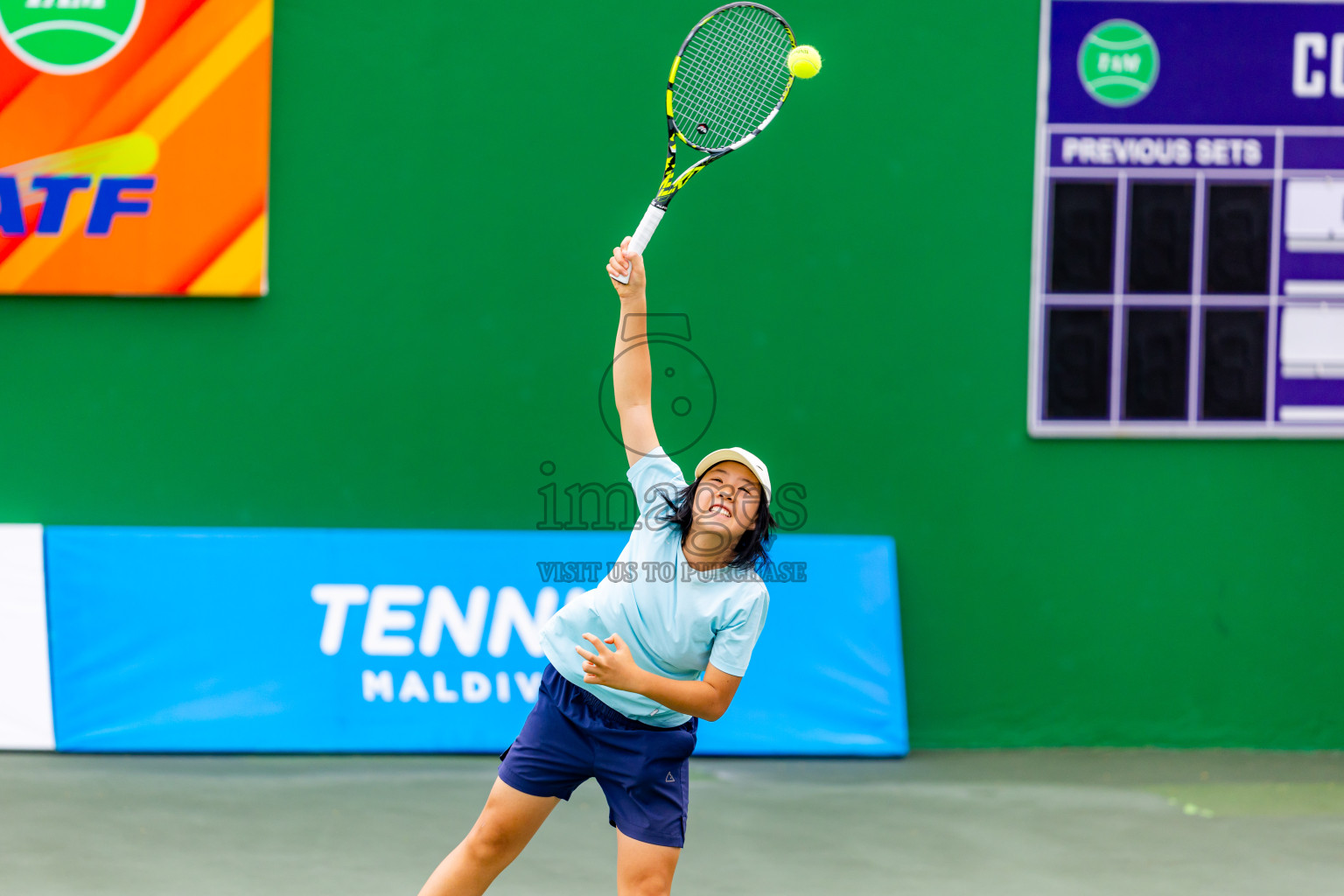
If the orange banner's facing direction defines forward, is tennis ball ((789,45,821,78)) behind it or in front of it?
in front

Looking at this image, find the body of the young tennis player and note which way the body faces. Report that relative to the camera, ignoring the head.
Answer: toward the camera

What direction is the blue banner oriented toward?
toward the camera

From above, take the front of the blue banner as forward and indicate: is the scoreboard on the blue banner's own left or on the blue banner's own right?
on the blue banner's own left

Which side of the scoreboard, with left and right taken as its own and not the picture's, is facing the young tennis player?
front

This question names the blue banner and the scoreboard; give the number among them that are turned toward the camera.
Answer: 2

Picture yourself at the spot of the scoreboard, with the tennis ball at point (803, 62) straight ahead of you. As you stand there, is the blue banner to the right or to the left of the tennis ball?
right

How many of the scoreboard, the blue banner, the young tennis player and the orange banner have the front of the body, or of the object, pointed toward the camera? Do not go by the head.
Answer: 4

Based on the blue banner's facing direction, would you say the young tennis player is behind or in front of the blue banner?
in front

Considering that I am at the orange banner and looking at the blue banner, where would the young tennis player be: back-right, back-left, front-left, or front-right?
front-right

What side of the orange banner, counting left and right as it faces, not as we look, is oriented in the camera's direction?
front
